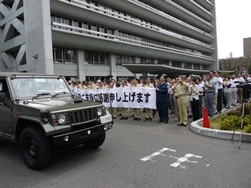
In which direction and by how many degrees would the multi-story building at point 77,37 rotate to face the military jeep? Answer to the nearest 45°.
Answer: approximately 45° to its right

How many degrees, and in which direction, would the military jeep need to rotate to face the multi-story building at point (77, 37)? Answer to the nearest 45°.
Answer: approximately 135° to its left

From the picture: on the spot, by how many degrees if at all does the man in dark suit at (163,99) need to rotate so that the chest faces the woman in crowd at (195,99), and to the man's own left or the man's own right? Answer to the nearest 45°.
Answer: approximately 135° to the man's own left

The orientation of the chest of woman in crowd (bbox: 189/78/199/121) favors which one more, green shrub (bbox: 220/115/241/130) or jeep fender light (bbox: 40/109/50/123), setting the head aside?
the jeep fender light

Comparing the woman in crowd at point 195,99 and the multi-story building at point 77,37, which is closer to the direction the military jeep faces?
the woman in crowd

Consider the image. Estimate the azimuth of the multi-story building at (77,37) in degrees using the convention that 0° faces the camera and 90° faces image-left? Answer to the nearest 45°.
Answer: approximately 315°

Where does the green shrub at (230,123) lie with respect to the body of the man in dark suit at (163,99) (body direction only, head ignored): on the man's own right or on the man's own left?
on the man's own left

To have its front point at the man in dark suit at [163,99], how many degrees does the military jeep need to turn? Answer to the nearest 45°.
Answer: approximately 90° to its left
